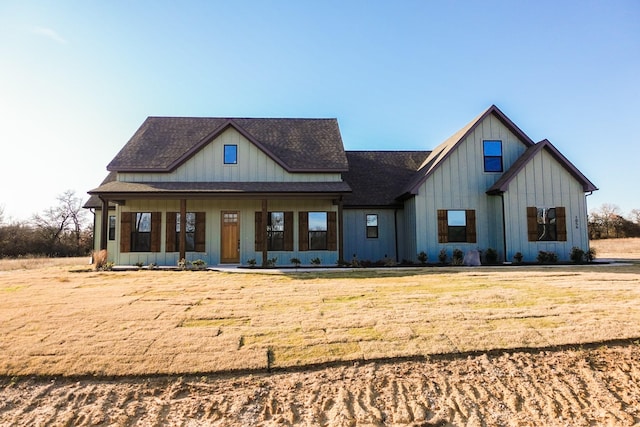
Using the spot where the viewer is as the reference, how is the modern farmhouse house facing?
facing the viewer

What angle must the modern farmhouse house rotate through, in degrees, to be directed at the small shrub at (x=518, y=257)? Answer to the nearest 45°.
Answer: approximately 90° to its left

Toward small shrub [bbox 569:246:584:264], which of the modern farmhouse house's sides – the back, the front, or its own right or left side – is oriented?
left

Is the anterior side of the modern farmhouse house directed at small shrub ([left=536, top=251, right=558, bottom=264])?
no

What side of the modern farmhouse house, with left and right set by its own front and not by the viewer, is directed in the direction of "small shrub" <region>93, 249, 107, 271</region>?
right
